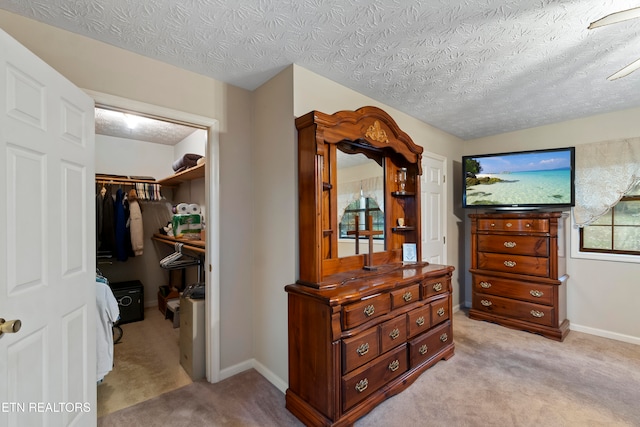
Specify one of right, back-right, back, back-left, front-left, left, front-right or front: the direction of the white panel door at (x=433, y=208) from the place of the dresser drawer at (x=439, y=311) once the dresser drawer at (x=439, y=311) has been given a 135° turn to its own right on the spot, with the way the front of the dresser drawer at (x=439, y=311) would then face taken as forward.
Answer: right

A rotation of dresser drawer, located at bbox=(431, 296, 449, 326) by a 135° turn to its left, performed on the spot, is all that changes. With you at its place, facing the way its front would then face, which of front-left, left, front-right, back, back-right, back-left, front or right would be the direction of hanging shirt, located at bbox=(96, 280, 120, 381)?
back-left

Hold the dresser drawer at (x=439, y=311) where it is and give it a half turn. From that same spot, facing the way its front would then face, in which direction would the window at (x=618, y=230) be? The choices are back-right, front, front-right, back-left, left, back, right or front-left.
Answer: right

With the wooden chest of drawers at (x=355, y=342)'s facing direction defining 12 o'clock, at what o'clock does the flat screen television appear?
The flat screen television is roughly at 9 o'clock from the wooden chest of drawers.

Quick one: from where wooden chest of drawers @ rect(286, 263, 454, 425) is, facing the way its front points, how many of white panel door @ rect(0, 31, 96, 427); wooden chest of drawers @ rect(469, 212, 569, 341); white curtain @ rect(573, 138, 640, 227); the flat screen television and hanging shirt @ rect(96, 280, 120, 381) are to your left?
3

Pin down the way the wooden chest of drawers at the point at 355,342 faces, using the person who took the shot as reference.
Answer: facing the viewer and to the right of the viewer

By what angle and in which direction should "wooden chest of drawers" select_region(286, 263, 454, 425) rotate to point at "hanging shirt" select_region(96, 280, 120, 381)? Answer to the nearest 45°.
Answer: approximately 135° to its right

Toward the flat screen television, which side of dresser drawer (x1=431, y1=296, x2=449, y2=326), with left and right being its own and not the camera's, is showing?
left

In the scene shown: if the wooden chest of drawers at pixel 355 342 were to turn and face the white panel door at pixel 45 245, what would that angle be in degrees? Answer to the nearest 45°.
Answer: approximately 90° to its right
